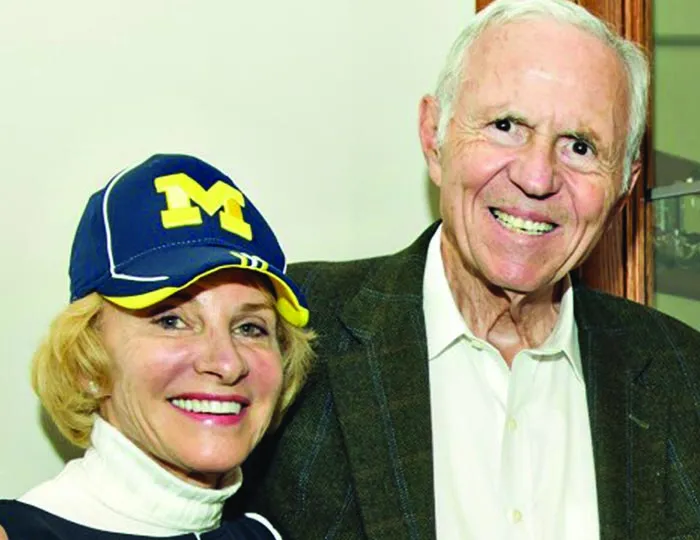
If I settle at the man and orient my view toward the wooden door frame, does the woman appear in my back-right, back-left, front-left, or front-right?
back-left

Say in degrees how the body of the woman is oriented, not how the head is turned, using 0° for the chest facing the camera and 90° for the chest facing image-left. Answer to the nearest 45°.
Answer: approximately 315°

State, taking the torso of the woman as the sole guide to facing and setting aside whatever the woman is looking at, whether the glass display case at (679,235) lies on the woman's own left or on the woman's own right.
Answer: on the woman's own left

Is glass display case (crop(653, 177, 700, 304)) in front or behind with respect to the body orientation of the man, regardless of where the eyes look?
behind

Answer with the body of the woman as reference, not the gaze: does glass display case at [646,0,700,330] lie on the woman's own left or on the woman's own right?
on the woman's own left

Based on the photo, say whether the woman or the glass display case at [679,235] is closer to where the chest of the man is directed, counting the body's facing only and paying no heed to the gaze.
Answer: the woman
